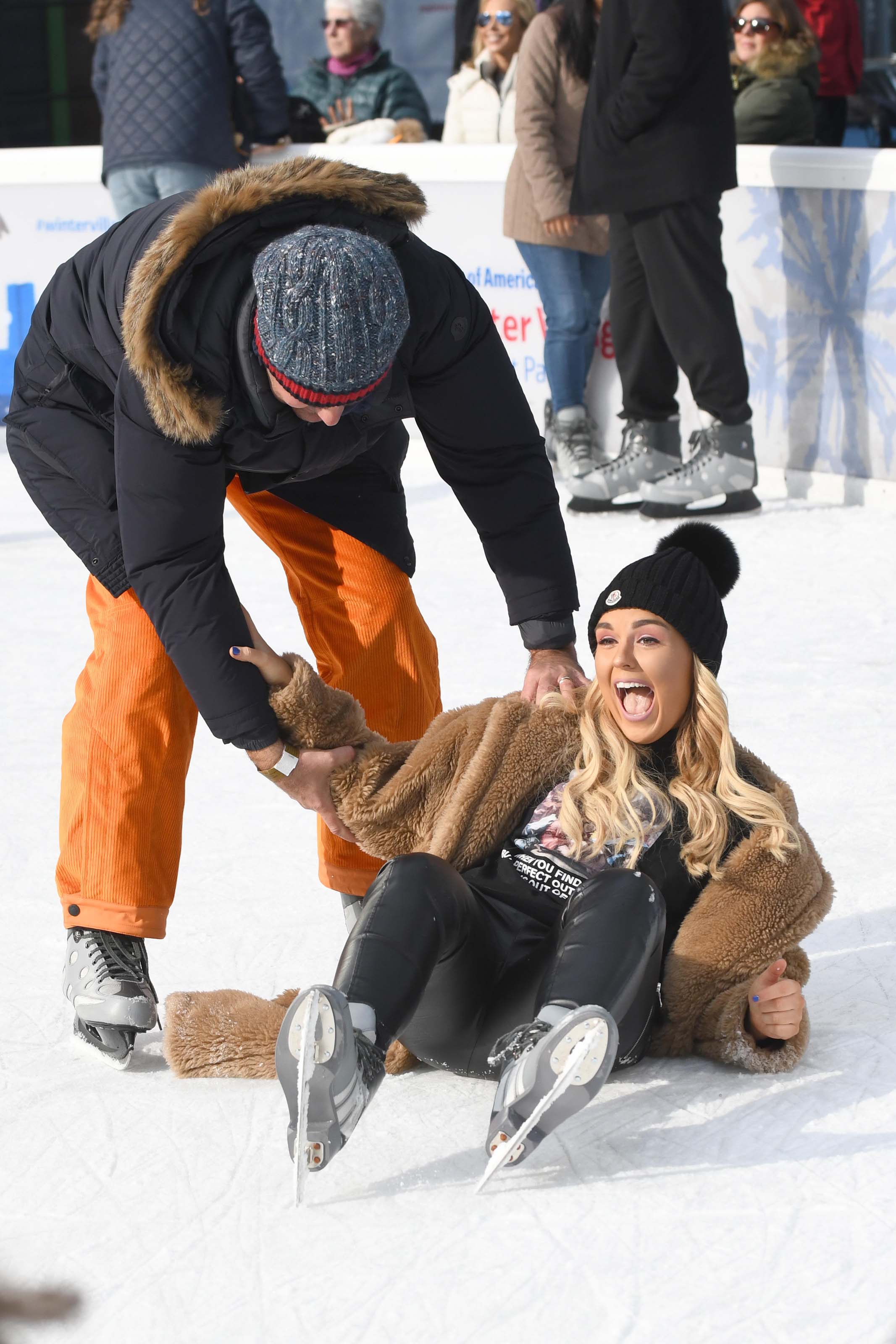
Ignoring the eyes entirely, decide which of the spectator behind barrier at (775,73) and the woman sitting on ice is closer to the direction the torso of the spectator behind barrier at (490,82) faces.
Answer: the woman sitting on ice

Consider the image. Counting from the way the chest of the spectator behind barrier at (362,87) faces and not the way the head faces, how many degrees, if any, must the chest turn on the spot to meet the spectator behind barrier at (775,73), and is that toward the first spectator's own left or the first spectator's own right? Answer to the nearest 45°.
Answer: approximately 90° to the first spectator's own left

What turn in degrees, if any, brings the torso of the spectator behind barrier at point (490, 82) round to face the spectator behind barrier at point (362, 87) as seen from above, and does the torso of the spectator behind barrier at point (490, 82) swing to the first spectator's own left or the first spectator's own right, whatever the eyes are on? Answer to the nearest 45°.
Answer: approximately 135° to the first spectator's own right

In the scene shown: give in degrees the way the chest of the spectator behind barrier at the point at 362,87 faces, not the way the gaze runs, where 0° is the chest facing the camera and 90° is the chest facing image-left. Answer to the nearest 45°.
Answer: approximately 45°

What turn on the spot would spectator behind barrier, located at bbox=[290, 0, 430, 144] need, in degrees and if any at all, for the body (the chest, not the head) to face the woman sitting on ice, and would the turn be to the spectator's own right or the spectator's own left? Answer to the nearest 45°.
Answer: approximately 45° to the spectator's own left

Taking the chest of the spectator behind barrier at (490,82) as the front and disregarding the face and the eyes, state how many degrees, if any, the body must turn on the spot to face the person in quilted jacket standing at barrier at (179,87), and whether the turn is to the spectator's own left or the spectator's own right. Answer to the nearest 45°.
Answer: approximately 90° to the spectator's own right

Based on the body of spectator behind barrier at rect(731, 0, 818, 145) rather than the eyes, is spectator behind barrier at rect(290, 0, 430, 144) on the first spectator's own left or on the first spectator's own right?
on the first spectator's own right

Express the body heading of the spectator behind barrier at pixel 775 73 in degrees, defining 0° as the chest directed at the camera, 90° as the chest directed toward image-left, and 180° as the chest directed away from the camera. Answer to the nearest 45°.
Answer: approximately 45°

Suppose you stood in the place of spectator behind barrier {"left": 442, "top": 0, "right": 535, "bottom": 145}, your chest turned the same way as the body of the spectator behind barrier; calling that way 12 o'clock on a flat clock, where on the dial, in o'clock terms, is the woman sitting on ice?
The woman sitting on ice is roughly at 12 o'clock from the spectator behind barrier.

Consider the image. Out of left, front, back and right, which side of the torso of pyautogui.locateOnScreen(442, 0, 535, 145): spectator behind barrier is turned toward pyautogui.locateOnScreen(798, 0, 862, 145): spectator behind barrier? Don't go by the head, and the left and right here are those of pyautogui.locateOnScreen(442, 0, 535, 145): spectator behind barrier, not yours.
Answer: left
